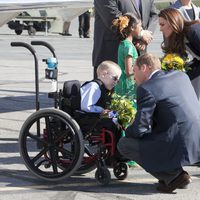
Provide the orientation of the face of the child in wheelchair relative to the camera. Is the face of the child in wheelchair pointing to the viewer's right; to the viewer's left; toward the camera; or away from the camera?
to the viewer's right

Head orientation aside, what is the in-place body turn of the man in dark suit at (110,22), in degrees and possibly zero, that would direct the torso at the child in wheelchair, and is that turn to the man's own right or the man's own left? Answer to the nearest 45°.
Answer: approximately 45° to the man's own right

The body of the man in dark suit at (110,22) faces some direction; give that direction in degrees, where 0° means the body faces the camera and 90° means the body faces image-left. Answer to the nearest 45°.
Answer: approximately 315°

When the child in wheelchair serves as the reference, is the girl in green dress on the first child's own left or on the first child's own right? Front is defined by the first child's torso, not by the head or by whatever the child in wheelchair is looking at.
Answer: on the first child's own left

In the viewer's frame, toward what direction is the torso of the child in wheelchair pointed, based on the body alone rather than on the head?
to the viewer's right

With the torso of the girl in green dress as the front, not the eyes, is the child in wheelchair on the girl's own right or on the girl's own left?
on the girl's own right
